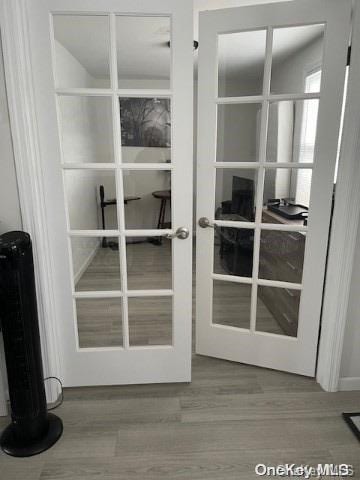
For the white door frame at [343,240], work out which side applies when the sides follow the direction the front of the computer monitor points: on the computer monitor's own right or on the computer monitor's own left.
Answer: on the computer monitor's own left

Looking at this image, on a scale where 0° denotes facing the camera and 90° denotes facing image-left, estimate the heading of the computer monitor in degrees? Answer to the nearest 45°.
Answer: approximately 45°

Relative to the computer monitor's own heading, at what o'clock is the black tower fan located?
The black tower fan is roughly at 12 o'clock from the computer monitor.
